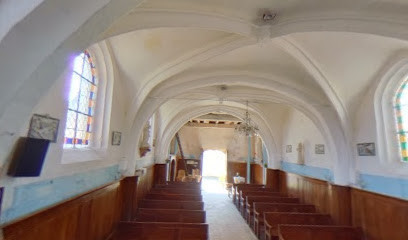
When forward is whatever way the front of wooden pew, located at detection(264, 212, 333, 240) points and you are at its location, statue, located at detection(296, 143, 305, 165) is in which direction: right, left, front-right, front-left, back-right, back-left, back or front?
back

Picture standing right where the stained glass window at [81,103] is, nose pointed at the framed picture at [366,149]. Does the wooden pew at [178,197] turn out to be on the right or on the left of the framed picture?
left

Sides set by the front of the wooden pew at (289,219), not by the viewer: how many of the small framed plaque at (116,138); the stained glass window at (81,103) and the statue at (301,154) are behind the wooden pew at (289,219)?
1

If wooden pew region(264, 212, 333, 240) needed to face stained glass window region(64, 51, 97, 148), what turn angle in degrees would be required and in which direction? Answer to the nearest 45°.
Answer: approximately 45° to its right

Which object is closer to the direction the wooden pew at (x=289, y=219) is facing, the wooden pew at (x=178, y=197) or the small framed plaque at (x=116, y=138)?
the small framed plaque

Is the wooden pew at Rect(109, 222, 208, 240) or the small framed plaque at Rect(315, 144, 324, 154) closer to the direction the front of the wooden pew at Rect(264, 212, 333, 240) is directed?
the wooden pew

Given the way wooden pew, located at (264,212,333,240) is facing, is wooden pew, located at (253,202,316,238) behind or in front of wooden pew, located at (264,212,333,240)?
behind
